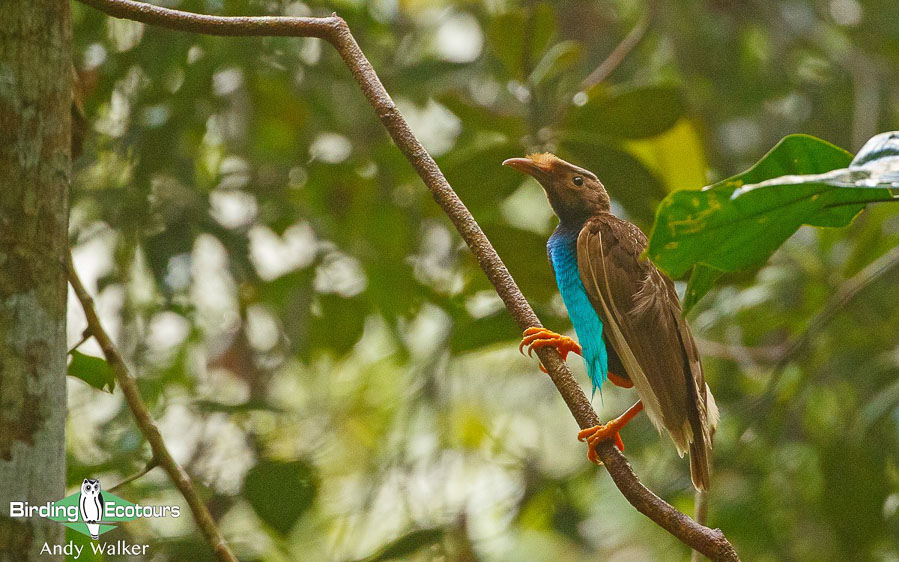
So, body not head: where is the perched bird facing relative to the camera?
to the viewer's left

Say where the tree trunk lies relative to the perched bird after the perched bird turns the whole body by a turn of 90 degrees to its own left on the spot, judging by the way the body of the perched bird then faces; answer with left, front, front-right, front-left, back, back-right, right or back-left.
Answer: front-right

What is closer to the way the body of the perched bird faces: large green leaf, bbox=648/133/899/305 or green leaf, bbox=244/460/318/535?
the green leaf

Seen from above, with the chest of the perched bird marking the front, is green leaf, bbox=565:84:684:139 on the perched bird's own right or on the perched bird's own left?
on the perched bird's own right

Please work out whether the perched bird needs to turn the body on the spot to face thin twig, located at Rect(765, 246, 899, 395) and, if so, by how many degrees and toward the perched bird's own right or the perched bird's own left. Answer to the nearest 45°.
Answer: approximately 135° to the perched bird's own right
